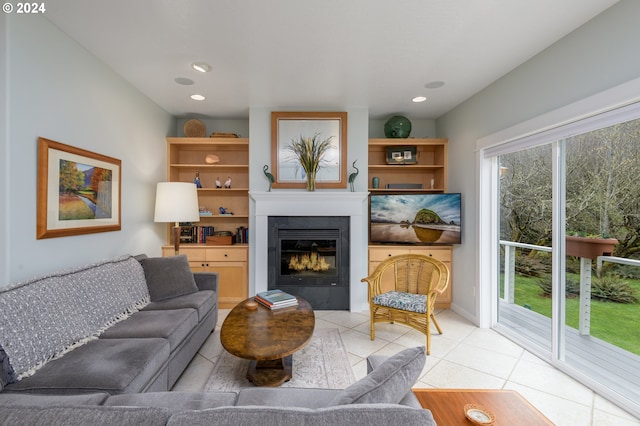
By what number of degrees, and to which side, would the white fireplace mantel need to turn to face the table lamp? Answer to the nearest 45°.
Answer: approximately 90° to its right

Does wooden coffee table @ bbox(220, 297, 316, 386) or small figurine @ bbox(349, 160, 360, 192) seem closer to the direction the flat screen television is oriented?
the wooden coffee table

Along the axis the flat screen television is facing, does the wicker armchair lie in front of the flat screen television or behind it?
in front

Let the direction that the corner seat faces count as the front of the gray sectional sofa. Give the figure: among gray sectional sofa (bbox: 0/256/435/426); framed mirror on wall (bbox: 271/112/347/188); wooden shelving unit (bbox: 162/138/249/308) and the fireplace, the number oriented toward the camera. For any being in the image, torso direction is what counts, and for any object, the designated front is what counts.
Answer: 3

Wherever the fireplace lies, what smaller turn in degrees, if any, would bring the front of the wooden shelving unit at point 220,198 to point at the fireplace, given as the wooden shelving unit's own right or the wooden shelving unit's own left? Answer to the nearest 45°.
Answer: approximately 45° to the wooden shelving unit's own left

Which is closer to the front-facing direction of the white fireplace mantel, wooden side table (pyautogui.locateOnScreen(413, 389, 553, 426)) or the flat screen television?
the wooden side table

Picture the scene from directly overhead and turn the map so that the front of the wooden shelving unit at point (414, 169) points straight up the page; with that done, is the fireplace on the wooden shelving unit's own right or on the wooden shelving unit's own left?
on the wooden shelving unit's own right

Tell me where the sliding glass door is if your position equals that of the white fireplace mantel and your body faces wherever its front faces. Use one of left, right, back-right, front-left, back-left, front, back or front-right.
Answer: front-left

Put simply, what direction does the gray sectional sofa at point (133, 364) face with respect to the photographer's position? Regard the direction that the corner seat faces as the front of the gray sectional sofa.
facing away from the viewer and to the right of the viewer

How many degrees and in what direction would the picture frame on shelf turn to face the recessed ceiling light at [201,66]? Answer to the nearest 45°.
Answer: approximately 45° to its right

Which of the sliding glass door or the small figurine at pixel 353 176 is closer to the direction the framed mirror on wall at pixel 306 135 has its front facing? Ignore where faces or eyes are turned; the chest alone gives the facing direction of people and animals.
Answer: the sliding glass door
